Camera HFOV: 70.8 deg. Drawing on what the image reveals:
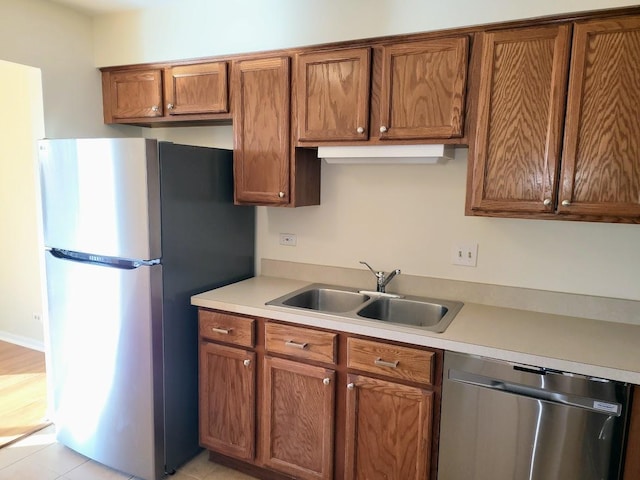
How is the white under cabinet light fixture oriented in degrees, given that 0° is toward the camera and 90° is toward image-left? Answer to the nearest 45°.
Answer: approximately 0°

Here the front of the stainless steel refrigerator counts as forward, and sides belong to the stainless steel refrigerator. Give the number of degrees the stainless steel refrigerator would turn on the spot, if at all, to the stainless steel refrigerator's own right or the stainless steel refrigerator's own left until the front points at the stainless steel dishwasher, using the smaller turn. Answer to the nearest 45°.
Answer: approximately 90° to the stainless steel refrigerator's own left

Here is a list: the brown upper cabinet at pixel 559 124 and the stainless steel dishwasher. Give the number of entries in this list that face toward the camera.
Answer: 2

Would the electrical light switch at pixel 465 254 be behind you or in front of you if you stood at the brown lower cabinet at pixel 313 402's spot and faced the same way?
behind

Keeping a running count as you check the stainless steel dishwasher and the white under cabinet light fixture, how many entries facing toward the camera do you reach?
2
